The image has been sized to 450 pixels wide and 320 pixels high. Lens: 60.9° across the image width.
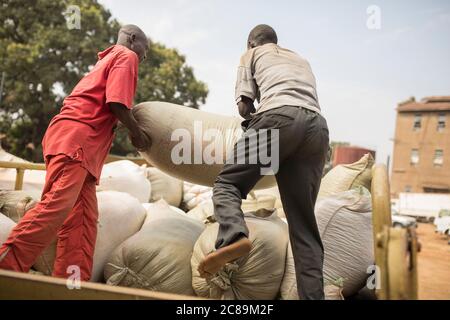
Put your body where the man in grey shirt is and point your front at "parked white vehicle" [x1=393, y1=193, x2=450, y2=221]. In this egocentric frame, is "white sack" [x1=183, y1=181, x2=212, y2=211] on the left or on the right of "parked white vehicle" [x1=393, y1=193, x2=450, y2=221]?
left

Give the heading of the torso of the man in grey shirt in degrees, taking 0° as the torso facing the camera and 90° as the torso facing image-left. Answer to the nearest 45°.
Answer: approximately 135°

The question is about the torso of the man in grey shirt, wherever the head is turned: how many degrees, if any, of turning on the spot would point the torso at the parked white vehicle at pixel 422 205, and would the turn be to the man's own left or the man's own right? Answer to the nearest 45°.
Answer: approximately 90° to the man's own right

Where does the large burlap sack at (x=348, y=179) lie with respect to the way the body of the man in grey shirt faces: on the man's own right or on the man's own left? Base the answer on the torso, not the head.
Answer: on the man's own right
